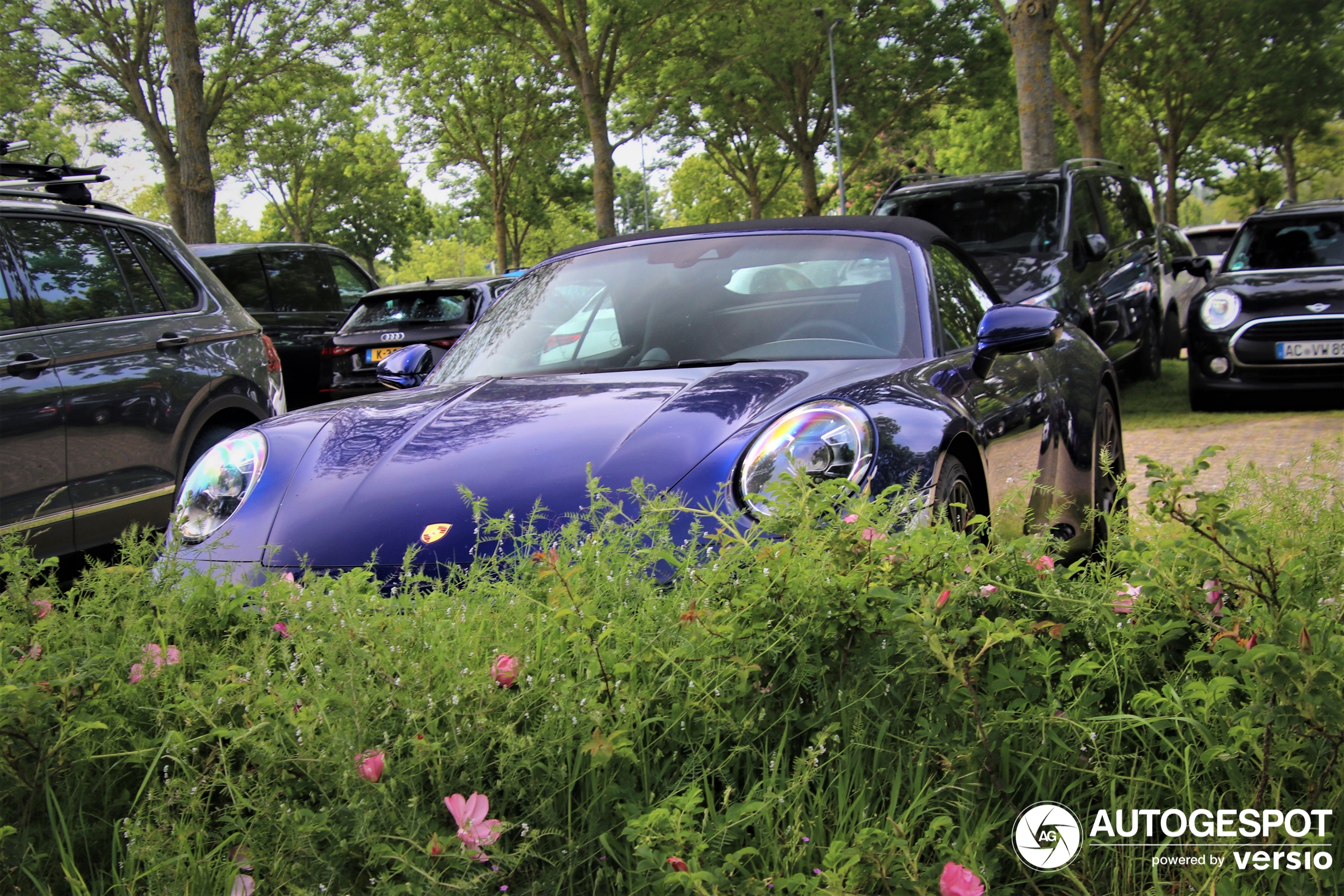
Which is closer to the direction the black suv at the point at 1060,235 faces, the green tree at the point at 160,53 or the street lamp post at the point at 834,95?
the green tree

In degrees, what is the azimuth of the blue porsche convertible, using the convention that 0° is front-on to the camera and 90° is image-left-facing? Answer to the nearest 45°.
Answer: approximately 45°

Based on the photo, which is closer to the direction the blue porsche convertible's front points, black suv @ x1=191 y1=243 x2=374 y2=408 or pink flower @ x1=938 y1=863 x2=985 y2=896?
the pink flower

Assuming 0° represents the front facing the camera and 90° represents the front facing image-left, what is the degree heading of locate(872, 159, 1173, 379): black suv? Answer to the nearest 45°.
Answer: approximately 45°

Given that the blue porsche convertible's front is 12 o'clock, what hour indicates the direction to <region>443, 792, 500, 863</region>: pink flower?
The pink flower is roughly at 11 o'clock from the blue porsche convertible.

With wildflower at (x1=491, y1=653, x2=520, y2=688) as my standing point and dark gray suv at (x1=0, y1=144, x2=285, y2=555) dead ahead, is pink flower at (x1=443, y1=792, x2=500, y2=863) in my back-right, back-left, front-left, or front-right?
back-left

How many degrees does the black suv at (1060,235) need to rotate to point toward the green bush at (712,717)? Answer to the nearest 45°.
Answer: approximately 45° to its left

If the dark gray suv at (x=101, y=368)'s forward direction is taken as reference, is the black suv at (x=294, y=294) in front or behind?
behind
